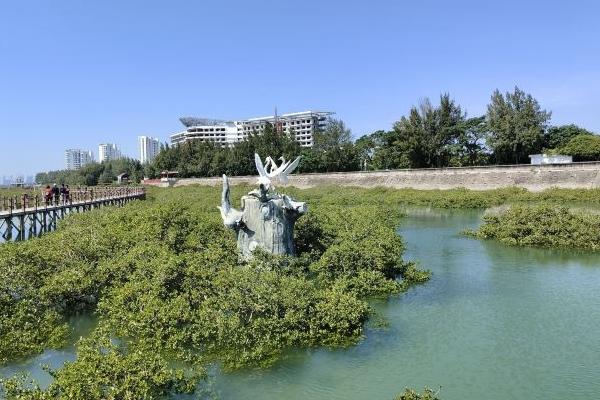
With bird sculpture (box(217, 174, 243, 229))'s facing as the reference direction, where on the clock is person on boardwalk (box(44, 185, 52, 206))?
The person on boardwalk is roughly at 2 o'clock from the bird sculpture.

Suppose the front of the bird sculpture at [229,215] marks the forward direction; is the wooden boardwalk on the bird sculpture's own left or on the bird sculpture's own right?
on the bird sculpture's own right

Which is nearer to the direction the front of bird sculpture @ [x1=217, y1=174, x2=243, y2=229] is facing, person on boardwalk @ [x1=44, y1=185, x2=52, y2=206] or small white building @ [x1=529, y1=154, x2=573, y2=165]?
the person on boardwalk

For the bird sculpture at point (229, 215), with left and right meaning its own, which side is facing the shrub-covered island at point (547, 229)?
back

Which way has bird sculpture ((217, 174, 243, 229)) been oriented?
to the viewer's left

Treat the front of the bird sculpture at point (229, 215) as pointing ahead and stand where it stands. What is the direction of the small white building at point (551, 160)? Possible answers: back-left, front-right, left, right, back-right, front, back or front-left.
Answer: back-right

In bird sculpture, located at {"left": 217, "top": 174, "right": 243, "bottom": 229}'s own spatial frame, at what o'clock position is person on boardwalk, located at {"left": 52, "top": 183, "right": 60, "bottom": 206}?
The person on boardwalk is roughly at 2 o'clock from the bird sculpture.

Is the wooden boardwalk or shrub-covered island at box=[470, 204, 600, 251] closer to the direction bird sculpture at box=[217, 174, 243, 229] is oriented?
the wooden boardwalk
